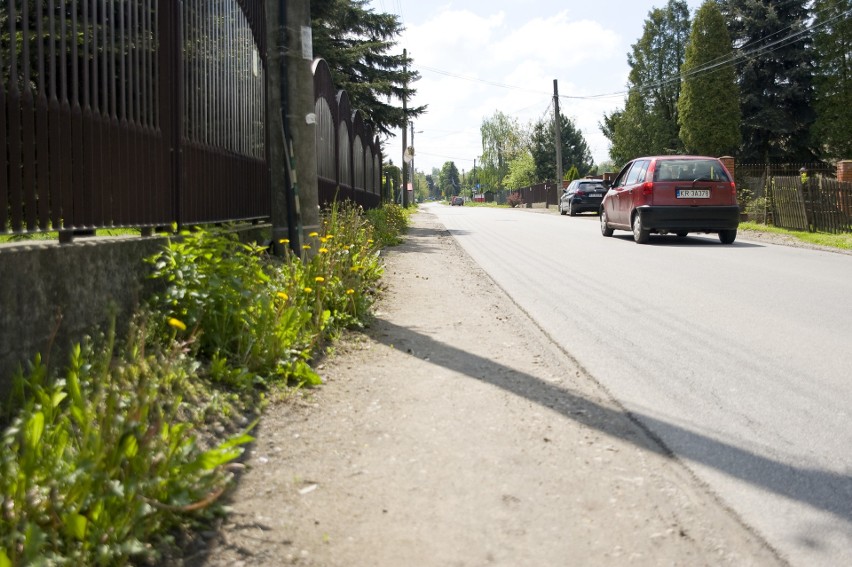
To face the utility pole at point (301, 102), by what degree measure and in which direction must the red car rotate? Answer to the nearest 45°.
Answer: approximately 135° to its left

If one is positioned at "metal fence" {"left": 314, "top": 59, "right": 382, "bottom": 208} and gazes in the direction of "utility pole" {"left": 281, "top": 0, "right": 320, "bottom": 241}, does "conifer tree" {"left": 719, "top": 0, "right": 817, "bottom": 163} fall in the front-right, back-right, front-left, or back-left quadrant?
back-left

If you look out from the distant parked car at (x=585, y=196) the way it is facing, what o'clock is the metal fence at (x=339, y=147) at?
The metal fence is roughly at 8 o'clock from the distant parked car.

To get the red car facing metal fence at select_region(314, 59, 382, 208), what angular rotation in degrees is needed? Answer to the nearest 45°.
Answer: approximately 45° to its left

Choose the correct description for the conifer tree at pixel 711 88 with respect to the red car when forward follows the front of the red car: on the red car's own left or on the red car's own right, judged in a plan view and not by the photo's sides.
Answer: on the red car's own right

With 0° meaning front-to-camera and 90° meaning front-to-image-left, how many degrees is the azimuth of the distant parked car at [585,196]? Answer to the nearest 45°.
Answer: approximately 135°

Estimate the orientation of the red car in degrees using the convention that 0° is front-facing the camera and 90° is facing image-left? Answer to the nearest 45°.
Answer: approximately 135°

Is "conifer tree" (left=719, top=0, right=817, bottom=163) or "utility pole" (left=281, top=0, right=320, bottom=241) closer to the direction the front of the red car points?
the conifer tree

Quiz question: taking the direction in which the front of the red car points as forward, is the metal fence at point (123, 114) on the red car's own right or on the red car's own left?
on the red car's own left
